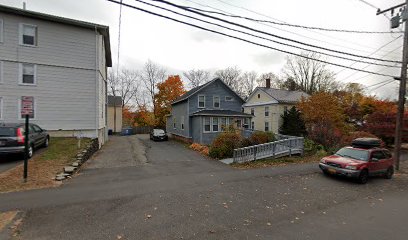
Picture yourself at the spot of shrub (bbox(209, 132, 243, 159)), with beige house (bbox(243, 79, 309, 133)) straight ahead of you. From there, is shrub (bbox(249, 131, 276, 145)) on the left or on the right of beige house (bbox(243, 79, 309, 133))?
right

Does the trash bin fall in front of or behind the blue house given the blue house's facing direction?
behind

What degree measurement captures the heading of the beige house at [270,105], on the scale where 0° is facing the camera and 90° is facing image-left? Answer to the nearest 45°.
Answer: approximately 45°

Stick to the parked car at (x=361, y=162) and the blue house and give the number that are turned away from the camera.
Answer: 0

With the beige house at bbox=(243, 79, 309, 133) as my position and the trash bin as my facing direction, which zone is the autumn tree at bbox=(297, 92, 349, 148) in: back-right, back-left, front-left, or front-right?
back-left

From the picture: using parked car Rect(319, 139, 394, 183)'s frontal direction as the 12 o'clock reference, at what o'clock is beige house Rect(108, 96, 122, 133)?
The beige house is roughly at 2 o'clock from the parked car.

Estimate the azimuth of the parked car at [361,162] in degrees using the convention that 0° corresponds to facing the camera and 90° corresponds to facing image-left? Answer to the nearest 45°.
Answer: approximately 45°

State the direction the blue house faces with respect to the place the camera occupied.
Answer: facing the viewer and to the right of the viewer

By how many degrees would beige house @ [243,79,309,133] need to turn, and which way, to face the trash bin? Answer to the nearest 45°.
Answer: approximately 45° to its right

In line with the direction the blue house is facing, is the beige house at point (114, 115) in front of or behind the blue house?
behind
